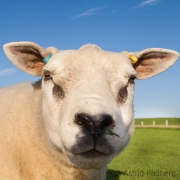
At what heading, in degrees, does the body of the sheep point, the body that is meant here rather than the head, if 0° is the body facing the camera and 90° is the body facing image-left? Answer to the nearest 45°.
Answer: approximately 315°
